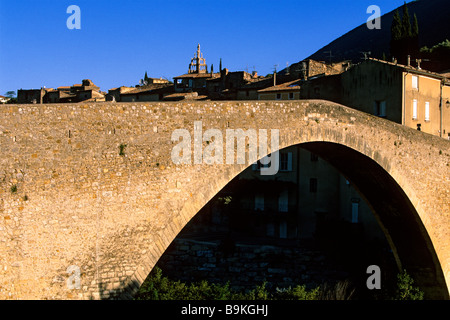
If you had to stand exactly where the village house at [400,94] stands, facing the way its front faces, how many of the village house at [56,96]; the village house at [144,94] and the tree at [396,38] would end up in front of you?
0

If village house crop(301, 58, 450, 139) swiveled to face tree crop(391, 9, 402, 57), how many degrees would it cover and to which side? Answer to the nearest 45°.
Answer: approximately 135° to its left

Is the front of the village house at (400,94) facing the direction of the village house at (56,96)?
no

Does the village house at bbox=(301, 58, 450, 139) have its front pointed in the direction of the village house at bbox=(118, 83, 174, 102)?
no

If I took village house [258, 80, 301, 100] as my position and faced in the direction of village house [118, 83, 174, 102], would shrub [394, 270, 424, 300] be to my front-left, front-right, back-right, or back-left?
back-left

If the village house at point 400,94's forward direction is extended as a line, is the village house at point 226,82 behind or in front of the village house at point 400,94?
behind

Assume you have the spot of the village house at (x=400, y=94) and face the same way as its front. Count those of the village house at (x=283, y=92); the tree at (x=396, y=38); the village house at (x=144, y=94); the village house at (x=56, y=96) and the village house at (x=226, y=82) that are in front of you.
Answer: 0

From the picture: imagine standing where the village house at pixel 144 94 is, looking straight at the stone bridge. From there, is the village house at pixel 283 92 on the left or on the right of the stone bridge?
left

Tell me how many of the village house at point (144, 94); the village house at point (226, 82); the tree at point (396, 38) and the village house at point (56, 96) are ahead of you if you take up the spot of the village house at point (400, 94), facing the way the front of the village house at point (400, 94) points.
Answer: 0

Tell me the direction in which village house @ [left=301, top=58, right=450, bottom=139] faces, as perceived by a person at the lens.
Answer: facing the viewer and to the right of the viewer

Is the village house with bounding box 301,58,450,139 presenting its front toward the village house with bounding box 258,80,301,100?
no
